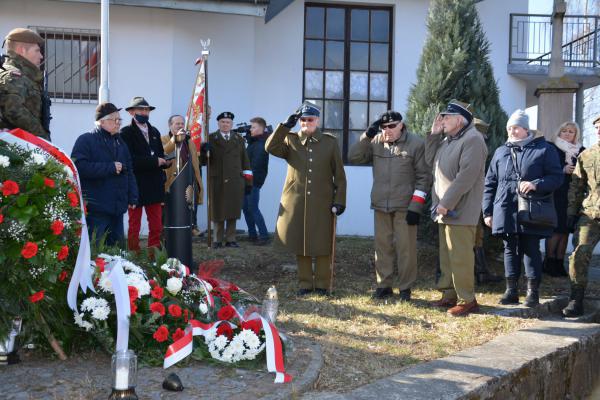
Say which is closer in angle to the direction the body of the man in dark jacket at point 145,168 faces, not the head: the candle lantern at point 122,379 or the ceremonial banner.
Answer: the candle lantern

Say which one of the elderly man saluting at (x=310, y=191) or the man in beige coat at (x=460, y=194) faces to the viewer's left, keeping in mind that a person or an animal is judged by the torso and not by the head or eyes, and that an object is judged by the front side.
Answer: the man in beige coat

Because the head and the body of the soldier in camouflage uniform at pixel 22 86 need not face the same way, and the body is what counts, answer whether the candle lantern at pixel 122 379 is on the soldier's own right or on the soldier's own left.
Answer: on the soldier's own right

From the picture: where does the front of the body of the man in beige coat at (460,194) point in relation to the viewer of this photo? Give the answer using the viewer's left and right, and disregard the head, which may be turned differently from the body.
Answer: facing to the left of the viewer

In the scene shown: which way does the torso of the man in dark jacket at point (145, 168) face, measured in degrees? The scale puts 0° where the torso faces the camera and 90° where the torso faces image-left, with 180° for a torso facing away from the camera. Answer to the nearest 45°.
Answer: approximately 315°

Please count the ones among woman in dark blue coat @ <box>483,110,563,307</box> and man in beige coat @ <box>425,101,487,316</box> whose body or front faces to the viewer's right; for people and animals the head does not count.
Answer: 0

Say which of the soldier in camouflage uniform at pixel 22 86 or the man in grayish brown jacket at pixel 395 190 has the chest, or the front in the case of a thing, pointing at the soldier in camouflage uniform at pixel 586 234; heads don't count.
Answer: the soldier in camouflage uniform at pixel 22 86

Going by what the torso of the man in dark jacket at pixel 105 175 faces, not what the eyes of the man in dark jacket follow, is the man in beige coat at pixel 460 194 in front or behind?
in front

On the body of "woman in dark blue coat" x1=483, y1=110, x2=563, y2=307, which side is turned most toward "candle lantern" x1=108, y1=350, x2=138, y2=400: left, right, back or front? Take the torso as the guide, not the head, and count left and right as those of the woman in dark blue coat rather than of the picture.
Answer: front

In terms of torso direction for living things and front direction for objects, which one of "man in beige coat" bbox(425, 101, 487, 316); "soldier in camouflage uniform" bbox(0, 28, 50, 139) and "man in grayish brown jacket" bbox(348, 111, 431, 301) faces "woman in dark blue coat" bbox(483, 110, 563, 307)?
the soldier in camouflage uniform

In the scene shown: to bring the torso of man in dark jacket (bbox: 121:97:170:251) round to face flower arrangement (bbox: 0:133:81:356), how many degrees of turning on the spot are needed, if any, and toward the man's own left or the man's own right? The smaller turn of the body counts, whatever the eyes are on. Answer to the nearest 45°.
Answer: approximately 45° to the man's own right

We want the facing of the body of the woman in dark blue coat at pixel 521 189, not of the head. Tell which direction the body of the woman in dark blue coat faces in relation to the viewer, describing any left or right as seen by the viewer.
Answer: facing the viewer and to the left of the viewer
